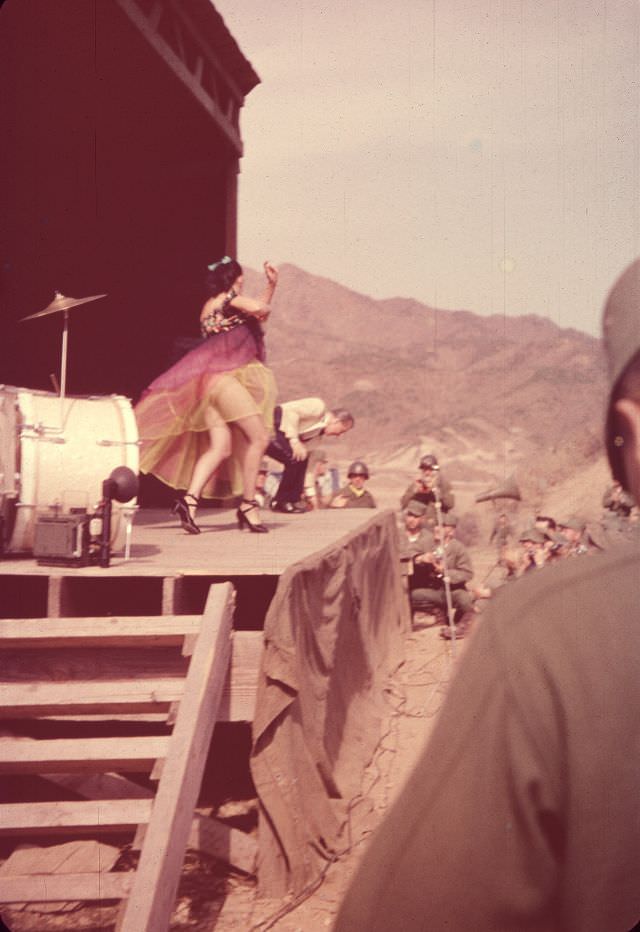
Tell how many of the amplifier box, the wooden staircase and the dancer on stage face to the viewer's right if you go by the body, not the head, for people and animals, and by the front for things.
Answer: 1

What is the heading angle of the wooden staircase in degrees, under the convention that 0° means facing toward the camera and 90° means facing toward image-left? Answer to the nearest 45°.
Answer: approximately 0°

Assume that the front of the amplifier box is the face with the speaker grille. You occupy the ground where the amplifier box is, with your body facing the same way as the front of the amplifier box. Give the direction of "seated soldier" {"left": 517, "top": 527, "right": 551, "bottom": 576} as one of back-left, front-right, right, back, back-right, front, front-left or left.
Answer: back-left

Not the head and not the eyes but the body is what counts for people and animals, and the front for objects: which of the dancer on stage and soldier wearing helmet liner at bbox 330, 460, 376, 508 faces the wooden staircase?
the soldier wearing helmet liner

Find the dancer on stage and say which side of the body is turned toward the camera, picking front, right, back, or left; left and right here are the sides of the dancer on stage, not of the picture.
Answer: right

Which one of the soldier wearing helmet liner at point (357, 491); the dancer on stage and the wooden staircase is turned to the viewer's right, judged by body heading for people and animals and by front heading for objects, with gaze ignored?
the dancer on stage

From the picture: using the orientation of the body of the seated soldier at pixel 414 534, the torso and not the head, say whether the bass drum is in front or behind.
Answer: in front

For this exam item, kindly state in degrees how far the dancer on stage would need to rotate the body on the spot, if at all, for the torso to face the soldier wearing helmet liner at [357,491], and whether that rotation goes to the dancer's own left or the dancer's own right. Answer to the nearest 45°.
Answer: approximately 90° to the dancer's own left

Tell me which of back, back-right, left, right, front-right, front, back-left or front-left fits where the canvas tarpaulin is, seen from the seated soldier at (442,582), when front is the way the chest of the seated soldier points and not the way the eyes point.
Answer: front-left
